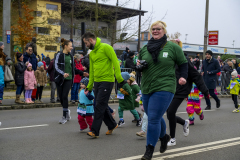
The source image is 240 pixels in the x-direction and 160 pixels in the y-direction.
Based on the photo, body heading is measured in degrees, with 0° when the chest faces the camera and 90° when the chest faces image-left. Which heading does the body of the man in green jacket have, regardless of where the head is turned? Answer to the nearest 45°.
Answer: approximately 45°

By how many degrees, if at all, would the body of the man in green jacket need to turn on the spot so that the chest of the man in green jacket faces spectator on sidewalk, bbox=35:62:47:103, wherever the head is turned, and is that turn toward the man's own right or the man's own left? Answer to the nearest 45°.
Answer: approximately 135° to the man's own right

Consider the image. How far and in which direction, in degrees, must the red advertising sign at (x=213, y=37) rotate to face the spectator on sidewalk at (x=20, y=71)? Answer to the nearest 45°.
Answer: approximately 45° to its right

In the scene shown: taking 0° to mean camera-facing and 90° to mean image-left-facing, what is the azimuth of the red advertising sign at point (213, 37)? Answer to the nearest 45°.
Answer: approximately 0°

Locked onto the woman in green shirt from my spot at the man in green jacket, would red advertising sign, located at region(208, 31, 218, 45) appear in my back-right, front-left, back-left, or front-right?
back-left

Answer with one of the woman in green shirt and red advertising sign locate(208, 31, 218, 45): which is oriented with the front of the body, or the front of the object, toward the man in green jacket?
the red advertising sign

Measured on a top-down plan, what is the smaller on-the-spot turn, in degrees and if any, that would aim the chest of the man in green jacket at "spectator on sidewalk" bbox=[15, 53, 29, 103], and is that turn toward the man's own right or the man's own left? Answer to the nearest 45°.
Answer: approximately 90° to the man's own right

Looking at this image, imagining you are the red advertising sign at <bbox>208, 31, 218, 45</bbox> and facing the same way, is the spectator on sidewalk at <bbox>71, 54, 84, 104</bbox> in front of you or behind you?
in front

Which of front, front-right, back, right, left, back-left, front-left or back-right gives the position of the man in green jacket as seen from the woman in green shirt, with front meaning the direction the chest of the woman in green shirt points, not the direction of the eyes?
right

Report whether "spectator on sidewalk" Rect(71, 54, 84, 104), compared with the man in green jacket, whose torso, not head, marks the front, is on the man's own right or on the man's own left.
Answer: on the man's own right

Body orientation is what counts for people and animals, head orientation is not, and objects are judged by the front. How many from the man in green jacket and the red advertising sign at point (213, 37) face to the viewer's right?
0
